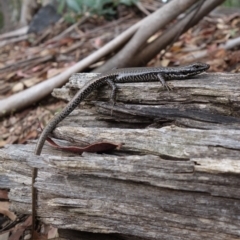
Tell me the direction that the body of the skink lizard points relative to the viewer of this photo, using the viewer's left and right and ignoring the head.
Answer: facing to the right of the viewer
